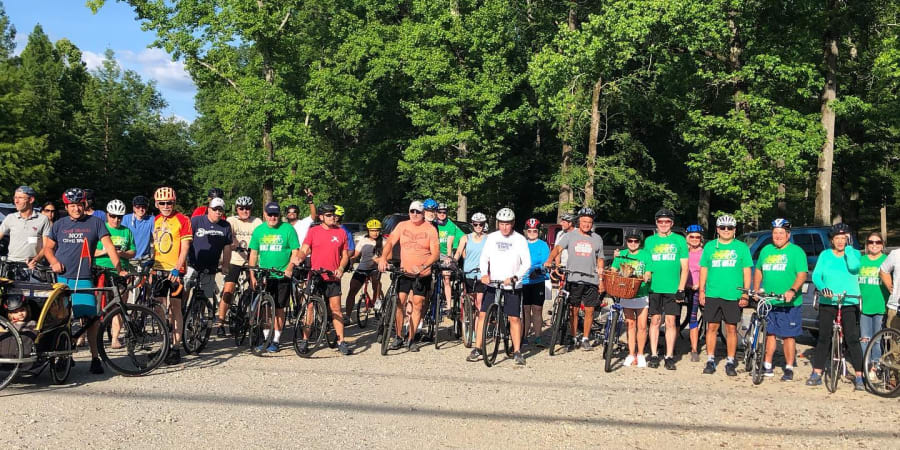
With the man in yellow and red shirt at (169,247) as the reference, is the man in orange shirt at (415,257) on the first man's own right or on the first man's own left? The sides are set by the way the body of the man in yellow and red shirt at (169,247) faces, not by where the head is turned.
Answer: on the first man's own left

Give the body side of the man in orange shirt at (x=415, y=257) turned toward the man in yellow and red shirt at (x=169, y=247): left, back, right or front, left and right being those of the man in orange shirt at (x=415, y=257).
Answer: right

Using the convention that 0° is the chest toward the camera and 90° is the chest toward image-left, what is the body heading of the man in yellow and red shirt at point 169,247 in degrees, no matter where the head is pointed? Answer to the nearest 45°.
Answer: approximately 0°

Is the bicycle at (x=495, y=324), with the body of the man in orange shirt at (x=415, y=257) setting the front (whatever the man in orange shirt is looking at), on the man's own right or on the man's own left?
on the man's own left

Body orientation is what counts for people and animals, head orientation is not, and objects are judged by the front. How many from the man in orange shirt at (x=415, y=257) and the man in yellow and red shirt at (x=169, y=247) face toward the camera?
2

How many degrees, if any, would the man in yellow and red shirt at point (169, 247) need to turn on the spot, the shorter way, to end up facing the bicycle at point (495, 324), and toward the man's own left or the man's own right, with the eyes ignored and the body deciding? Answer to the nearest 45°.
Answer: approximately 90° to the man's own left

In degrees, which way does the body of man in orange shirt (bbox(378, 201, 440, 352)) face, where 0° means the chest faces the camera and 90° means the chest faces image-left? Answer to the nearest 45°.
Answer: approximately 0°

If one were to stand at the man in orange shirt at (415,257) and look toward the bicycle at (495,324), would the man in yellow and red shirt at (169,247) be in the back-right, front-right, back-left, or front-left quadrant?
back-right
